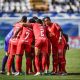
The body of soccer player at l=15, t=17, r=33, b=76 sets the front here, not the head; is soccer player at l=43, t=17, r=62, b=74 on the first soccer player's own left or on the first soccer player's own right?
on the first soccer player's own right

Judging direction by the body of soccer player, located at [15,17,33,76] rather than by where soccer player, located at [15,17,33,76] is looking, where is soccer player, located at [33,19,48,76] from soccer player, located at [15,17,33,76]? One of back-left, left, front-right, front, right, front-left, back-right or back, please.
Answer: right

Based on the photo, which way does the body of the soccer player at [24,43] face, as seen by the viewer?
away from the camera
